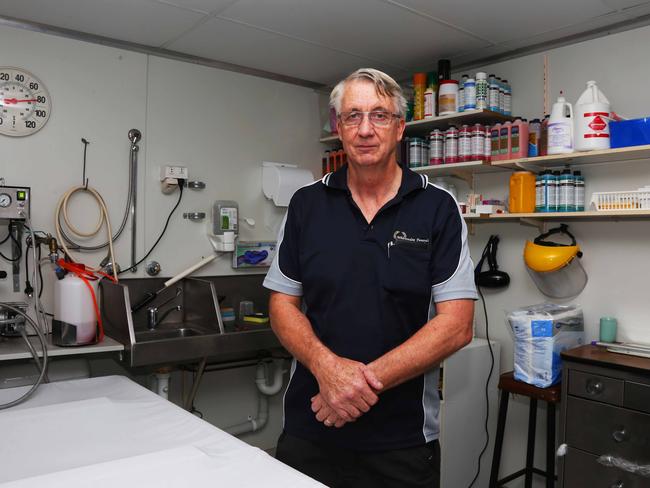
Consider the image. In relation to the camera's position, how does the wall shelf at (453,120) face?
facing the viewer and to the left of the viewer

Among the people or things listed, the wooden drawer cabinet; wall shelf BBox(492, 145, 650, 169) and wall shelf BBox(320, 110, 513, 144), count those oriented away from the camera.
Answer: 0

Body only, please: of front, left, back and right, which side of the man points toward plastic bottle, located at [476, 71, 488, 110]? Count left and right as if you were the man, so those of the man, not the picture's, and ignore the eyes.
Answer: back

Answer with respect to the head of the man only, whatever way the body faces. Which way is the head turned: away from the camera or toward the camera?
toward the camera

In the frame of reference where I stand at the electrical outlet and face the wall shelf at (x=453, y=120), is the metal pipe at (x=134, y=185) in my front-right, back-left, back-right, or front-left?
back-right

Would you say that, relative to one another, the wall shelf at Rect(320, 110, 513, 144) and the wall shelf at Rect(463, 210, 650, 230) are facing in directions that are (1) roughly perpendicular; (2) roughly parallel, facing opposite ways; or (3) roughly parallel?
roughly parallel

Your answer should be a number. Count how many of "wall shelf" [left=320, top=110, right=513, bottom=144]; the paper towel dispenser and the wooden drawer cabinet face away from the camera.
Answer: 0

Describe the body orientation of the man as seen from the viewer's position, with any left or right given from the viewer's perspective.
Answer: facing the viewer

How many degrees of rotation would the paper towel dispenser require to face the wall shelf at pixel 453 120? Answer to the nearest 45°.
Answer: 0° — it already faces it

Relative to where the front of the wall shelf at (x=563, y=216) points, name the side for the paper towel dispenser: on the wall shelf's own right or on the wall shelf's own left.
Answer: on the wall shelf's own right

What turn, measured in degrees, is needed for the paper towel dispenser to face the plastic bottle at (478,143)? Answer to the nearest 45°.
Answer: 0° — it already faces it

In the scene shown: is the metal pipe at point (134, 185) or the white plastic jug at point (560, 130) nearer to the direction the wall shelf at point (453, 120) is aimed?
the metal pipe
